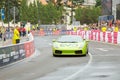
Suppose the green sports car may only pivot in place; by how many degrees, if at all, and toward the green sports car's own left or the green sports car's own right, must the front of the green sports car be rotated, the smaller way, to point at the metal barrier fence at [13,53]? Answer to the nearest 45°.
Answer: approximately 45° to the green sports car's own right

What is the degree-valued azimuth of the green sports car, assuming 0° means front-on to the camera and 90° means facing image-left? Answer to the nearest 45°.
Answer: approximately 0°
